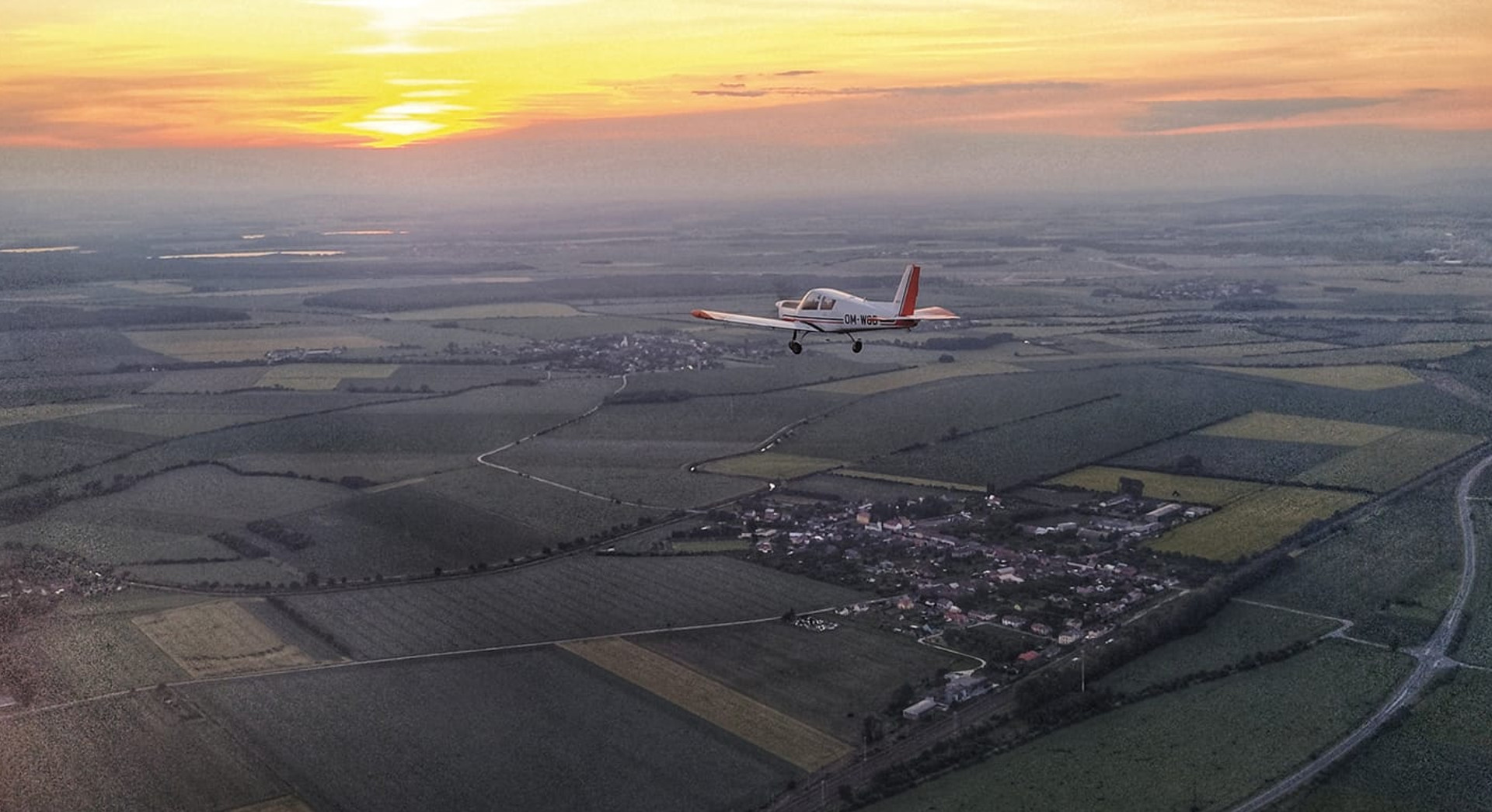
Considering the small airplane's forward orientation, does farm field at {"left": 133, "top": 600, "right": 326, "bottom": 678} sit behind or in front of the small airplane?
in front

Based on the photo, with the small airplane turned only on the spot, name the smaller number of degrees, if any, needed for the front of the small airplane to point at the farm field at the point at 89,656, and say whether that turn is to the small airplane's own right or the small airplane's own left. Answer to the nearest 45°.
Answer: approximately 45° to the small airplane's own left

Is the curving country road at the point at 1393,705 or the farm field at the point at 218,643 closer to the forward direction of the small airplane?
the farm field

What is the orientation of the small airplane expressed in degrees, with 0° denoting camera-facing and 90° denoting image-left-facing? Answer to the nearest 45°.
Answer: approximately 135°

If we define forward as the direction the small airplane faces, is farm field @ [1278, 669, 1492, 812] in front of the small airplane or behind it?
behind
